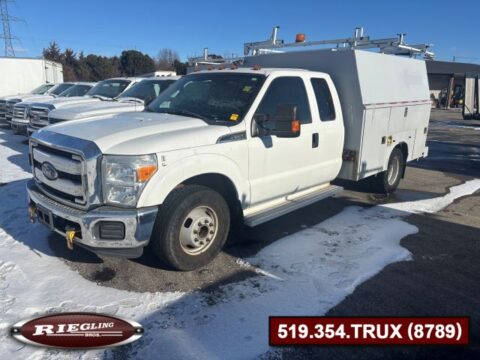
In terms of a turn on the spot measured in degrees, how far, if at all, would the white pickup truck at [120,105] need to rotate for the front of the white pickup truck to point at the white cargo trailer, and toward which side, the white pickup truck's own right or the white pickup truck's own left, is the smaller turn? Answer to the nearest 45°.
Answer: approximately 135° to the white pickup truck's own right

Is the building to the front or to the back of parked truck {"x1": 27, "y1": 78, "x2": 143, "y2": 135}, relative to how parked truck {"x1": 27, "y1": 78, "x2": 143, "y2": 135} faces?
to the back

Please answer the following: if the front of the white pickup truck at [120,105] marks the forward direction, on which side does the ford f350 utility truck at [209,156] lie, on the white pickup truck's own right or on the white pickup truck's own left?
on the white pickup truck's own left

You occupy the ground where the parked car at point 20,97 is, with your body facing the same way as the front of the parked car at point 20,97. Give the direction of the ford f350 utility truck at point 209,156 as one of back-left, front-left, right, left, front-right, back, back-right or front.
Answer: front-left

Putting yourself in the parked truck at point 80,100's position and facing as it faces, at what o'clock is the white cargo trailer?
The white cargo trailer is roughly at 4 o'clock from the parked truck.

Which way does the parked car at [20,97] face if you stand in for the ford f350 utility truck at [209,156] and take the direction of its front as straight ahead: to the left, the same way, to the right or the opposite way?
the same way

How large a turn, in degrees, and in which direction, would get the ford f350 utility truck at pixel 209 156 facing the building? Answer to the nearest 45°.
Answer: approximately 180°

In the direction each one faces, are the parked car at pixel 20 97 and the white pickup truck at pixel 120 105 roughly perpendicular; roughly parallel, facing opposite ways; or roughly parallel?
roughly parallel

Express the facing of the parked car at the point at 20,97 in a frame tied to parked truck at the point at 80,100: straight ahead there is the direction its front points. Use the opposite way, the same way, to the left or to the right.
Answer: the same way

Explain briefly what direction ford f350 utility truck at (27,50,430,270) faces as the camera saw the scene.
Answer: facing the viewer and to the left of the viewer

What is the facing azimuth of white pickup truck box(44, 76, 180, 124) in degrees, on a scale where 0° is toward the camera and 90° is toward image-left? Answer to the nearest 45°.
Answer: approximately 45°

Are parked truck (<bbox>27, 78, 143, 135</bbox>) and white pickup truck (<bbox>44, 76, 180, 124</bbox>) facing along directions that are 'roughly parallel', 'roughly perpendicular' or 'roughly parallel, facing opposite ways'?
roughly parallel

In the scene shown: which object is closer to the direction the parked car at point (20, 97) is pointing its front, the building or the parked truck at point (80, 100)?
the parked truck
